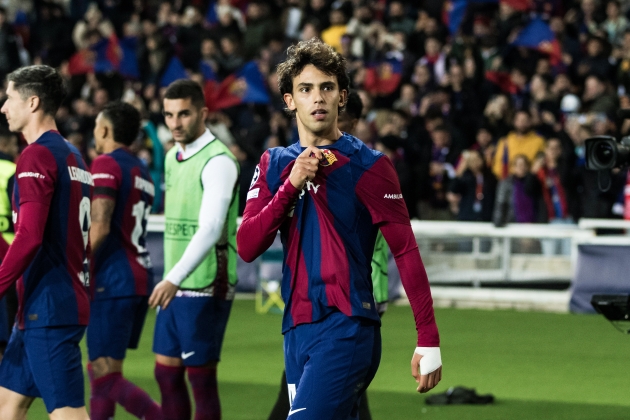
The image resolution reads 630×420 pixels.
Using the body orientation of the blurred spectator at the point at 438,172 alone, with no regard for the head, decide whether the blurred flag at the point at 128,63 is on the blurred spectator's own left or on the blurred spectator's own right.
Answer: on the blurred spectator's own right

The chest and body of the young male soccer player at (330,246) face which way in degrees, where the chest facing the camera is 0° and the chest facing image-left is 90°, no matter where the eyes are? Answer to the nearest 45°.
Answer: approximately 45°

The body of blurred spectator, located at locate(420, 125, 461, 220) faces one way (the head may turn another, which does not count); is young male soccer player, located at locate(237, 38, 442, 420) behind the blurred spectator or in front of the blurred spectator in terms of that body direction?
in front

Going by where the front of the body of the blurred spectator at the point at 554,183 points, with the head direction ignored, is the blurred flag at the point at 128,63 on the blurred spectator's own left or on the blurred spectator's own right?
on the blurred spectator's own right

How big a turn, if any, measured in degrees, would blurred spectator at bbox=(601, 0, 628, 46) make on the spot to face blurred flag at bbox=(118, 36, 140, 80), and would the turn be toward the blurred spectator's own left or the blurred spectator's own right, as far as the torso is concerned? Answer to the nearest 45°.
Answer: approximately 90° to the blurred spectator's own right

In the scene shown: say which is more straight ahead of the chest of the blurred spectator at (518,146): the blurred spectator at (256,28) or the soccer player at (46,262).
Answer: the soccer player

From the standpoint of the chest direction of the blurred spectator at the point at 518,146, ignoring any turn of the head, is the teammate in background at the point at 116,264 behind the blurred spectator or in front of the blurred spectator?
in front
